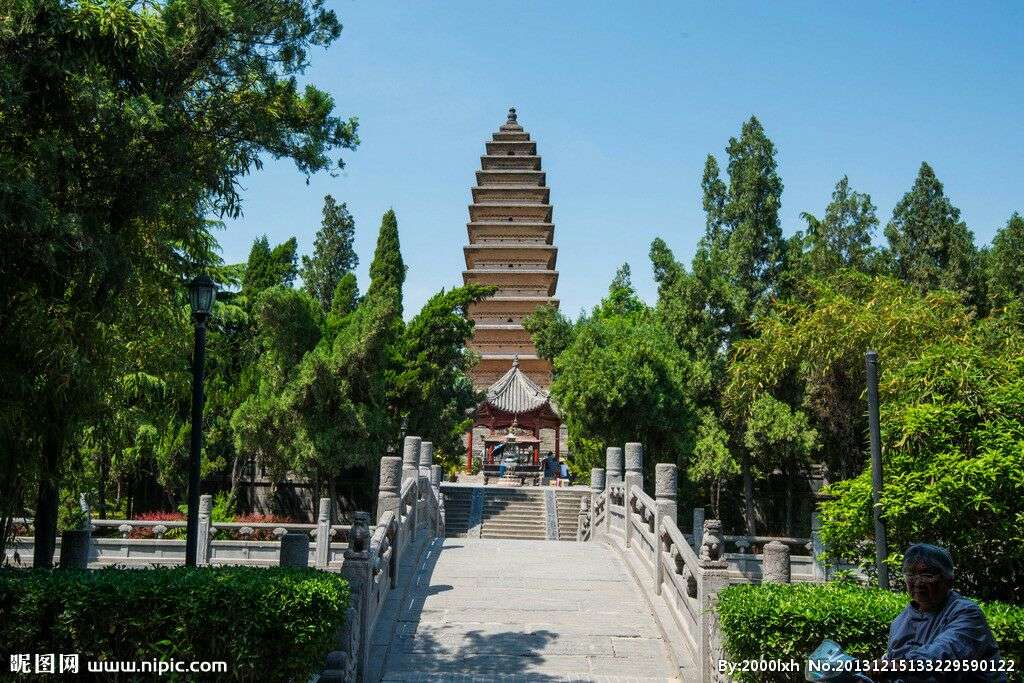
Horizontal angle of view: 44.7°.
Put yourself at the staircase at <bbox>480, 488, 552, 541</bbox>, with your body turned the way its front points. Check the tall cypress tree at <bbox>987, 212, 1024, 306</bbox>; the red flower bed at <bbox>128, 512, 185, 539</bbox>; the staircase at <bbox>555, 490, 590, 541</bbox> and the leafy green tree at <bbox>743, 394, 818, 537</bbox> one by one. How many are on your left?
3

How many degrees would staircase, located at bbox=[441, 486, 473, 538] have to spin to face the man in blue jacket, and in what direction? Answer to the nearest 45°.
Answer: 0° — it already faces them

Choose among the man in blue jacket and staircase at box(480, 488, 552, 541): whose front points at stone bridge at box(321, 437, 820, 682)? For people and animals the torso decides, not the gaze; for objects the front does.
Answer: the staircase

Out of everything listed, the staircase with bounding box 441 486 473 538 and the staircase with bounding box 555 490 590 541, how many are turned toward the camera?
2

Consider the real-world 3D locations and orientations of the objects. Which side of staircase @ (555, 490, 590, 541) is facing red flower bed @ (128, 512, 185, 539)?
right

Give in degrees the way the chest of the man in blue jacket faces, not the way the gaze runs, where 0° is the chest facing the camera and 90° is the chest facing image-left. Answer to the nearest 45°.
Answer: approximately 45°

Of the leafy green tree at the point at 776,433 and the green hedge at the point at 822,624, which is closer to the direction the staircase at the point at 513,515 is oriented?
the green hedge

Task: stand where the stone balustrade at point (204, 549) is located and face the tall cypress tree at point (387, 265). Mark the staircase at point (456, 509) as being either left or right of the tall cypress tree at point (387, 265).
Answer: right

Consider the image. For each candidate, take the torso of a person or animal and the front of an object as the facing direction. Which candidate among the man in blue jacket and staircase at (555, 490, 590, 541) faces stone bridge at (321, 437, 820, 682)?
the staircase

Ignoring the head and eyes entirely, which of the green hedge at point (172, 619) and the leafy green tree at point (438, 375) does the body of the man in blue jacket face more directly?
the green hedge
